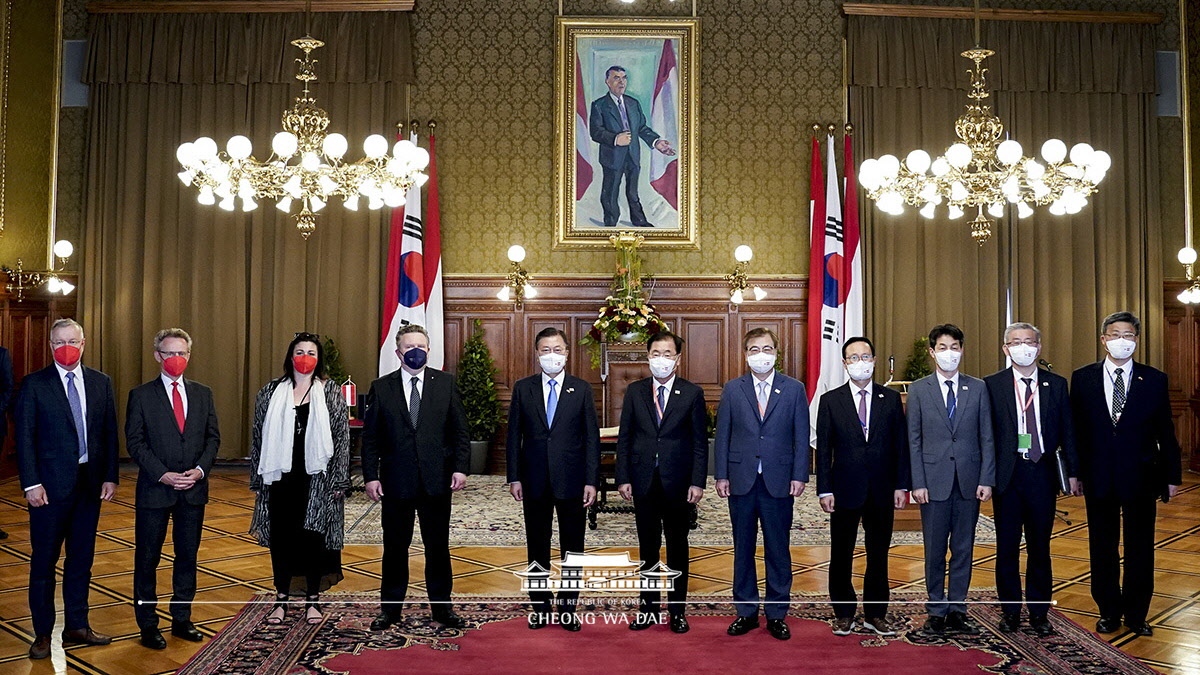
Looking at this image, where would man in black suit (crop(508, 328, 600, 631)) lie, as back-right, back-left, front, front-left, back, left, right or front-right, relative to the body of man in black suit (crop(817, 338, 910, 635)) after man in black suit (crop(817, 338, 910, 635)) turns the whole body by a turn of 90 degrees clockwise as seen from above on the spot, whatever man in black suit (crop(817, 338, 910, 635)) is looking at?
front

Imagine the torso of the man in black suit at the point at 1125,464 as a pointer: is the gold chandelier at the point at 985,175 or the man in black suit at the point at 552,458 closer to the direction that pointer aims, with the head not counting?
the man in black suit

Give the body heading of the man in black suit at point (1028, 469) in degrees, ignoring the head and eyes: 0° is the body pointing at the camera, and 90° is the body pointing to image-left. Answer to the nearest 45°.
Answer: approximately 0°

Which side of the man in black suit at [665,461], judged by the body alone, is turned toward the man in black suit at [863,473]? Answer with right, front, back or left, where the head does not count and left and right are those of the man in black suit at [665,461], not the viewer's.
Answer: left

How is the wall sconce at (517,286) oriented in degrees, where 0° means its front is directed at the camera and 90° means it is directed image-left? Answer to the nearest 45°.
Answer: approximately 0°

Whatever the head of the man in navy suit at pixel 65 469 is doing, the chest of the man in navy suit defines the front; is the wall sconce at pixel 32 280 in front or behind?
behind

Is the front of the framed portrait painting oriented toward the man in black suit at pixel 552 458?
yes
